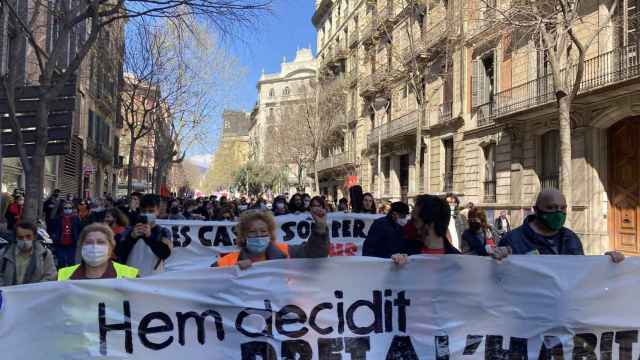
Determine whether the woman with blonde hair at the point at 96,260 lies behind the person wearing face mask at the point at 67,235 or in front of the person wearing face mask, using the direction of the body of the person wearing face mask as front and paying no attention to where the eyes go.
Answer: in front

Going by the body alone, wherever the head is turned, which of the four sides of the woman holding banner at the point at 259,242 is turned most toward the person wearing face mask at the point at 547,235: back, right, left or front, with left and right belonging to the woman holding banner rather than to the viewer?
left

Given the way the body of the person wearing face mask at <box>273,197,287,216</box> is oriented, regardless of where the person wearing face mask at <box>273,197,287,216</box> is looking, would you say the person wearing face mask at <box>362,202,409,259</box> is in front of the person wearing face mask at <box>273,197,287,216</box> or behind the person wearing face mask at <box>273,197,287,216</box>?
in front

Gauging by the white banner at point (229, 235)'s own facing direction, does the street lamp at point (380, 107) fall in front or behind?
behind

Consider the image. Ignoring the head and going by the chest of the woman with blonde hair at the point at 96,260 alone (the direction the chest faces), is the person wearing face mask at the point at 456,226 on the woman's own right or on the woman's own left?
on the woman's own left

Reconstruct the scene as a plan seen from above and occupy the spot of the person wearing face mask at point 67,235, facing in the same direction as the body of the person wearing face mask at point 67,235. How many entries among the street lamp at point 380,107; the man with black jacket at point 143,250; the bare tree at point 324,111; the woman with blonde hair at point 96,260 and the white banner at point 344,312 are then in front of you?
3

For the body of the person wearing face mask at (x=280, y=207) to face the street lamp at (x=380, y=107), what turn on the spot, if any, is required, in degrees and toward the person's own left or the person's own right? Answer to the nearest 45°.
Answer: approximately 180°

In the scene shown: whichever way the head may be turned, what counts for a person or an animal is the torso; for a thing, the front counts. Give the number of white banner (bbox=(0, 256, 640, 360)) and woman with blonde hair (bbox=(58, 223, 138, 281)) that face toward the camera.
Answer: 2

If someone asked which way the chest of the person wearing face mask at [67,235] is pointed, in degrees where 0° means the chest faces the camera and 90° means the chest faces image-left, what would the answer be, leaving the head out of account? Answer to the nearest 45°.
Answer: approximately 0°

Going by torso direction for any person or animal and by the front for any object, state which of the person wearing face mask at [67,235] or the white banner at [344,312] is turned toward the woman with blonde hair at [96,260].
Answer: the person wearing face mask

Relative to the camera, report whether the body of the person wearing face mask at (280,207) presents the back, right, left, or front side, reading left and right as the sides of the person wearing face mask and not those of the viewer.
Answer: front

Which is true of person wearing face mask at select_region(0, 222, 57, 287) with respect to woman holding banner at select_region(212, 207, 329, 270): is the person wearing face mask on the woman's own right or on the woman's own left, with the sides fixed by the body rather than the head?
on the woman's own right

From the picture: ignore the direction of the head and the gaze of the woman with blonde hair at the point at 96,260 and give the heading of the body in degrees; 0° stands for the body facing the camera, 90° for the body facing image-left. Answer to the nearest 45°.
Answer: approximately 0°
